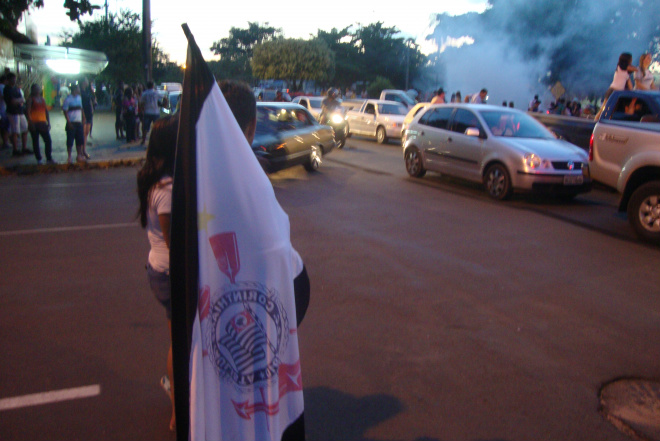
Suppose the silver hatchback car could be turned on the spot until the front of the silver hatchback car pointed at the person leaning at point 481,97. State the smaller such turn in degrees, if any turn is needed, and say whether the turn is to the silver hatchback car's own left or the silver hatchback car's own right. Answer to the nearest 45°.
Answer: approximately 135° to the silver hatchback car's own left

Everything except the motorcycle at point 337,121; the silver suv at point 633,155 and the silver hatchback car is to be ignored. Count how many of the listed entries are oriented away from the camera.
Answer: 0

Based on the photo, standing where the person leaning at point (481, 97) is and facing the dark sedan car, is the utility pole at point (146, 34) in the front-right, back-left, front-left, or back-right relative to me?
front-right

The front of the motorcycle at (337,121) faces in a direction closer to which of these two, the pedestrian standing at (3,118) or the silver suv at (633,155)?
the silver suv

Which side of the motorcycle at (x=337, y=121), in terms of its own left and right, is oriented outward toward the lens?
front

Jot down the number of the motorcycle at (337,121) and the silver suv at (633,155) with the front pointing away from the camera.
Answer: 0

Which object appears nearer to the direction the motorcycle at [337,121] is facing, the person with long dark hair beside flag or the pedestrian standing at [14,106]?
the person with long dark hair beside flag

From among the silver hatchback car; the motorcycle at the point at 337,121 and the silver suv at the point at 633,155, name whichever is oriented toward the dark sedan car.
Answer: the motorcycle

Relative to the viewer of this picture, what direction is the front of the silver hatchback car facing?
facing the viewer and to the right of the viewer

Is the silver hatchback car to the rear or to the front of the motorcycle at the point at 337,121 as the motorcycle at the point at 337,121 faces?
to the front

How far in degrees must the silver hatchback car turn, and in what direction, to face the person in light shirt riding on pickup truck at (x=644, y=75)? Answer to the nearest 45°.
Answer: approximately 90° to its left

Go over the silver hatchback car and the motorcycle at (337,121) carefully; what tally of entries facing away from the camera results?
0

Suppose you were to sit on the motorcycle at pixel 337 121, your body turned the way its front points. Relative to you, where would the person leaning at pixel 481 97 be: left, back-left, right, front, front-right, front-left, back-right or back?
left

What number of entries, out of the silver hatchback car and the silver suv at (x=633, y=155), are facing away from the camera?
0
